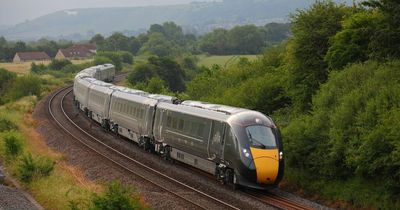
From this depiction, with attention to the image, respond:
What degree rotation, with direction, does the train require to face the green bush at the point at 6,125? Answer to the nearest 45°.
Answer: approximately 180°

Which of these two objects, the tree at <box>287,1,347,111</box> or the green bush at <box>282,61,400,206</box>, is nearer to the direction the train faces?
the green bush

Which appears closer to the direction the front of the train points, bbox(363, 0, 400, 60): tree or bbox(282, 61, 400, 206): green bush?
the green bush

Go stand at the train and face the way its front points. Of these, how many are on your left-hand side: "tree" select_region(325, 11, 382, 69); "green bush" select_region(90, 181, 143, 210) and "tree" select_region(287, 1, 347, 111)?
2

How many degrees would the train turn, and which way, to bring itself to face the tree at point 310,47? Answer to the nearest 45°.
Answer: approximately 90° to its left

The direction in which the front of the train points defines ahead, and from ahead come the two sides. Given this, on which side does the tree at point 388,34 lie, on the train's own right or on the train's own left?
on the train's own left

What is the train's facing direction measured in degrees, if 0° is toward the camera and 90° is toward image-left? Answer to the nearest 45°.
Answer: approximately 315°

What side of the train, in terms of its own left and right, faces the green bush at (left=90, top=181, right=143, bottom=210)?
right

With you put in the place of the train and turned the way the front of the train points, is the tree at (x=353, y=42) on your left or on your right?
on your left

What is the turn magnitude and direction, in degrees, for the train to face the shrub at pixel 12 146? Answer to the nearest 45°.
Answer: approximately 180°

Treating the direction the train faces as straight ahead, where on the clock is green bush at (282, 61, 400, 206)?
The green bush is roughly at 11 o'clock from the train.
